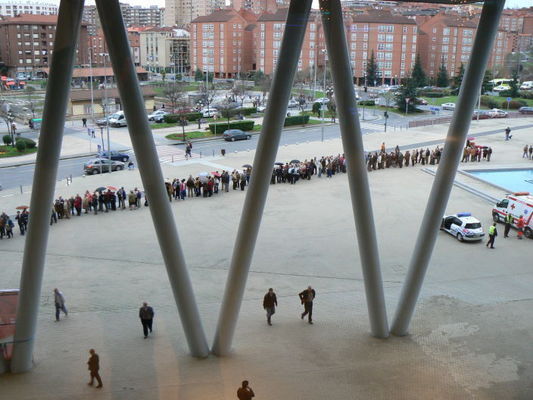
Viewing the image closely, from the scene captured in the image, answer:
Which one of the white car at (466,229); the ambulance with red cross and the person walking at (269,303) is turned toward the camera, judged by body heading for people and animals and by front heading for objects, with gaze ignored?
the person walking

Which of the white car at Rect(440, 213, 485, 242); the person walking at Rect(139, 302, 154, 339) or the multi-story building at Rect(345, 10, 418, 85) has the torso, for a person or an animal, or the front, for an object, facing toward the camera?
the multi-story building

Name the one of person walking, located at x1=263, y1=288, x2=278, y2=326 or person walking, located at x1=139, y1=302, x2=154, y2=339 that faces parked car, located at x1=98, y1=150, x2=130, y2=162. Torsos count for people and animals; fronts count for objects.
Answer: person walking, located at x1=139, y1=302, x2=154, y2=339

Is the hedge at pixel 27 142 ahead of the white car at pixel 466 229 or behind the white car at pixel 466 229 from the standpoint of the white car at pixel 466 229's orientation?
ahead

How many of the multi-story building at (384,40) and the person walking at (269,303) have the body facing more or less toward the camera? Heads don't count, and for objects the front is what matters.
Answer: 2

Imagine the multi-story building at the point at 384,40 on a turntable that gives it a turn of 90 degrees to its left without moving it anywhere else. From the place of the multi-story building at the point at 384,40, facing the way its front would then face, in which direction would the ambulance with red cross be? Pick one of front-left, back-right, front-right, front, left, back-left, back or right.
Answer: right

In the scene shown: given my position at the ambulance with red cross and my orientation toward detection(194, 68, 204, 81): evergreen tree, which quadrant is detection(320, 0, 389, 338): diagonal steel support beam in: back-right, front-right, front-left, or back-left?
back-left

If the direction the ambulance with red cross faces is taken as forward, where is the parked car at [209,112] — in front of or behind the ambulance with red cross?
in front

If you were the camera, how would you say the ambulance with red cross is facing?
facing away from the viewer and to the left of the viewer

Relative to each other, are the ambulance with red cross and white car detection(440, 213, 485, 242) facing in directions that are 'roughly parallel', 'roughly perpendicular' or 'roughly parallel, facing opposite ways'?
roughly parallel

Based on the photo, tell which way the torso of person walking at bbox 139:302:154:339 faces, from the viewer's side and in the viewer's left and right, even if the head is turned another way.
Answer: facing away from the viewer

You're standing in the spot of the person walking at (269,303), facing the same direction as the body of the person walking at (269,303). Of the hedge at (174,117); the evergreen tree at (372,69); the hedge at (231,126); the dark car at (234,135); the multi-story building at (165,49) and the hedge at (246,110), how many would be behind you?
6

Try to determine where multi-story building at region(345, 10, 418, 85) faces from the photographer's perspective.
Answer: facing the viewer

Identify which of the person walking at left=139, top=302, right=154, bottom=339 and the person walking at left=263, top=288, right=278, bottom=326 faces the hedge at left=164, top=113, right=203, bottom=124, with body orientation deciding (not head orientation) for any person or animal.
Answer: the person walking at left=139, top=302, right=154, bottom=339

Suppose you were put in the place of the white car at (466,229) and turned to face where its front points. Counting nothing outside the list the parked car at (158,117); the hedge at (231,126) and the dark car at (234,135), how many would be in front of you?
3

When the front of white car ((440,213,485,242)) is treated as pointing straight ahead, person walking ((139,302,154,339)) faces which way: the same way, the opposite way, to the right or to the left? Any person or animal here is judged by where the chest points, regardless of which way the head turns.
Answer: the same way
